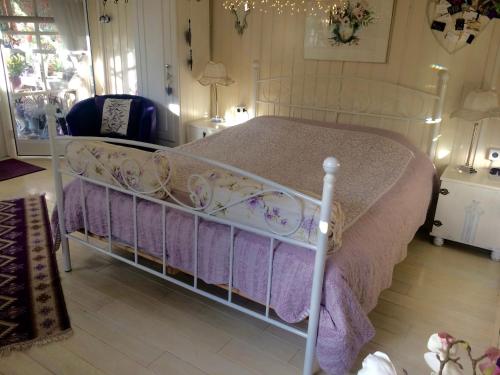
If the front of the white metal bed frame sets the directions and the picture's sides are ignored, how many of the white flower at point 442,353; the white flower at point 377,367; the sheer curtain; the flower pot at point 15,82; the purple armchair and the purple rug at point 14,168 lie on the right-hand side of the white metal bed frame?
4

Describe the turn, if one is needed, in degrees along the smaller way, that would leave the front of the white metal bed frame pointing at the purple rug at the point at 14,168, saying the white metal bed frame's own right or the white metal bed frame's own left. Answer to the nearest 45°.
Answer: approximately 90° to the white metal bed frame's own right

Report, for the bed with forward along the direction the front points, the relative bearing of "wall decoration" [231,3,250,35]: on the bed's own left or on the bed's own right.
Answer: on the bed's own right

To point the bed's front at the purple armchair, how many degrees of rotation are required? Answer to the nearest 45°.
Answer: approximately 90° to its right

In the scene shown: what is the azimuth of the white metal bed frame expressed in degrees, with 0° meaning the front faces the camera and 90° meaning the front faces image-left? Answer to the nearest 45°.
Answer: approximately 45°

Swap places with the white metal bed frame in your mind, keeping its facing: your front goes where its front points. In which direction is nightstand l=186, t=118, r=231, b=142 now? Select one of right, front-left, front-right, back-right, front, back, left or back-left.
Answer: back-right

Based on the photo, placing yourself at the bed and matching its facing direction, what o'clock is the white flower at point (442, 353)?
The white flower is roughly at 10 o'clock from the bed.

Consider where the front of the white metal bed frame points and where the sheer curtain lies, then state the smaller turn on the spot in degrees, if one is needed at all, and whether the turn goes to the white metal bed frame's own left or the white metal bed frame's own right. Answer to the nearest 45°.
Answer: approximately 90° to the white metal bed frame's own right

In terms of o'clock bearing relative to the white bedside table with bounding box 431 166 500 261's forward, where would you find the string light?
The string light is roughly at 2 o'clock from the white bedside table.

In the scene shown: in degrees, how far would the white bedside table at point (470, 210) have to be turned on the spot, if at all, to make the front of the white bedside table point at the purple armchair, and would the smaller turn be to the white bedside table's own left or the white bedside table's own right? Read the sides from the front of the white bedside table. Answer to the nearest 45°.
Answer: approximately 45° to the white bedside table's own right

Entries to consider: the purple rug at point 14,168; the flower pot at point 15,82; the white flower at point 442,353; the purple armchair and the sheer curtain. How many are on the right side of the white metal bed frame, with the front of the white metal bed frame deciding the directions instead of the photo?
4
